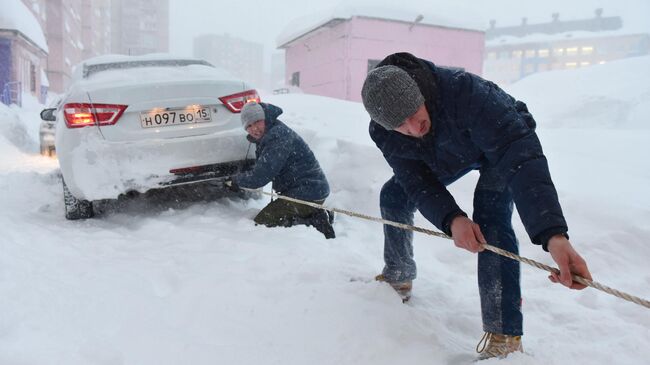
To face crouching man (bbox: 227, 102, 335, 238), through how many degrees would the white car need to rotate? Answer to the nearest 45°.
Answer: approximately 90° to its right

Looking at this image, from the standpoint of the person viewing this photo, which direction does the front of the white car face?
facing away from the viewer

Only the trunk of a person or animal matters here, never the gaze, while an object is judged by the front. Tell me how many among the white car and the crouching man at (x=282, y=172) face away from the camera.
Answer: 1

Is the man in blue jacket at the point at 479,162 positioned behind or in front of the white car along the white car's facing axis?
behind

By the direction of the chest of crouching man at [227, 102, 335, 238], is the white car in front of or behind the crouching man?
in front

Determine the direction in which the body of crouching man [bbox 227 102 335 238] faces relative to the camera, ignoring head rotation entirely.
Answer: to the viewer's left

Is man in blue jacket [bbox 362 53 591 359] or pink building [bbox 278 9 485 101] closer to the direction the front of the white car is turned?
the pink building

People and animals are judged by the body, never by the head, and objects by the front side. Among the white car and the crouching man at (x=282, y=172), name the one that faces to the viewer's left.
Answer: the crouching man

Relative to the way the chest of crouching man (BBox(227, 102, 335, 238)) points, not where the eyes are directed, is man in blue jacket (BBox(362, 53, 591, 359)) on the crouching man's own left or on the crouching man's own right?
on the crouching man's own left

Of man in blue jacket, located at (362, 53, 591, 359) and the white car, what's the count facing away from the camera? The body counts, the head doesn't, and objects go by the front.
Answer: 1
